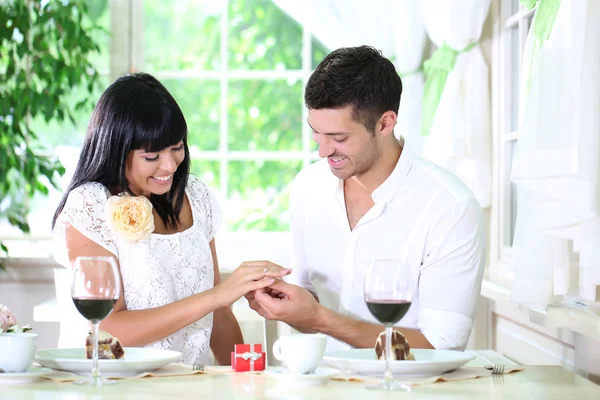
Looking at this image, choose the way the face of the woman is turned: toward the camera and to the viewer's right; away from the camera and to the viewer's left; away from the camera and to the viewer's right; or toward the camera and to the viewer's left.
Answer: toward the camera and to the viewer's right

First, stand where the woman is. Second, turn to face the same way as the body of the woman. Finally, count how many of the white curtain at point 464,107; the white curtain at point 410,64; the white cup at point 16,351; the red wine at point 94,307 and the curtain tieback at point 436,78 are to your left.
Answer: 3

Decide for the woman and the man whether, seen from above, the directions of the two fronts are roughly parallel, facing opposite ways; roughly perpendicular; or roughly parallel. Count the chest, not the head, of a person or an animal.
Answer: roughly perpendicular

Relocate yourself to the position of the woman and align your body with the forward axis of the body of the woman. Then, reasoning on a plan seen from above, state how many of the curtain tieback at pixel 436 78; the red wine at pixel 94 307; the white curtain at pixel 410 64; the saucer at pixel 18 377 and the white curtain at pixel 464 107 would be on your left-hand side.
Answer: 3

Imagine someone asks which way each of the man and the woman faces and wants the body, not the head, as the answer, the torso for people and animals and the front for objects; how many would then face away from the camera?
0

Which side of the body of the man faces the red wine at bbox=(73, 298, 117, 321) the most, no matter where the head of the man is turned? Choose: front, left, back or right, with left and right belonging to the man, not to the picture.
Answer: front

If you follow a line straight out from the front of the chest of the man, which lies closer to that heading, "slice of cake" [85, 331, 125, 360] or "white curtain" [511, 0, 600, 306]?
the slice of cake

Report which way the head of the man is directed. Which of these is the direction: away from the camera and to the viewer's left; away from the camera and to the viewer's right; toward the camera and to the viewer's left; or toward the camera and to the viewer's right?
toward the camera and to the viewer's left

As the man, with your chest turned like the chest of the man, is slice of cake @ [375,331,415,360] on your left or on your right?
on your left

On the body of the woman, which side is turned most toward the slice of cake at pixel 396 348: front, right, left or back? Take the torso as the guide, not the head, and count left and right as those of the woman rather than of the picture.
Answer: front

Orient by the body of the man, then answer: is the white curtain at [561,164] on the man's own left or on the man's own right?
on the man's own left

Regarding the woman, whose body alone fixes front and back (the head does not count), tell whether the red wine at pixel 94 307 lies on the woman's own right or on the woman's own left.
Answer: on the woman's own right

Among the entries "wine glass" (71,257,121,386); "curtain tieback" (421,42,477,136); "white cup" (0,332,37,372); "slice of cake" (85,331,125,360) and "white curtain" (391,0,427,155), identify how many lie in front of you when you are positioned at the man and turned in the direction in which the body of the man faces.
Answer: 3
